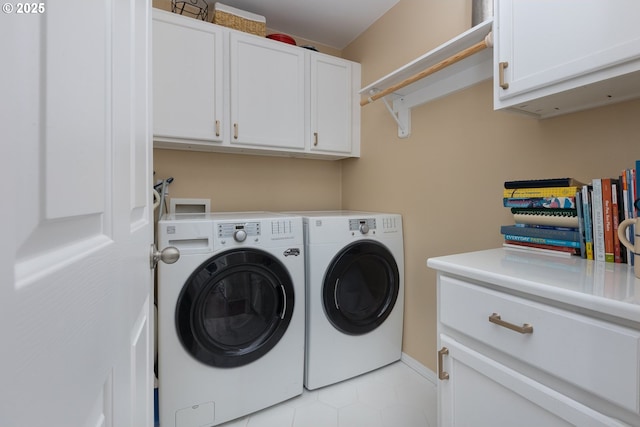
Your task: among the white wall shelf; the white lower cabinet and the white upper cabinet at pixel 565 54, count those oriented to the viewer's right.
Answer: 0

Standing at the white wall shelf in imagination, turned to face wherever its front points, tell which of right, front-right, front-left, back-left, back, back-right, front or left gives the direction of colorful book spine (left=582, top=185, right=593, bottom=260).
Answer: left

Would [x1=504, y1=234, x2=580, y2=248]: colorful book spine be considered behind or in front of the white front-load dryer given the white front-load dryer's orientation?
in front

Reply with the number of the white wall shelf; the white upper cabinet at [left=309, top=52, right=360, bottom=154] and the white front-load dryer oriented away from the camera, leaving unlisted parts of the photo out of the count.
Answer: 0

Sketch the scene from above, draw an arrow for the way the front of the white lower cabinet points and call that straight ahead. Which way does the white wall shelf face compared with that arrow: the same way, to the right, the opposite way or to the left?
the same way

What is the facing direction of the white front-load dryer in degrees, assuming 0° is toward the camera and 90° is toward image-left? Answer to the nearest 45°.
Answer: approximately 315°

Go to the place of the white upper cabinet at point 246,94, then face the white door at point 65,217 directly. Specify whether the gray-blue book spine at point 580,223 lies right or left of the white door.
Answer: left

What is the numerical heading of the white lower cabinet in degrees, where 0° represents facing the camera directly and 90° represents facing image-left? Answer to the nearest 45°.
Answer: approximately 45°

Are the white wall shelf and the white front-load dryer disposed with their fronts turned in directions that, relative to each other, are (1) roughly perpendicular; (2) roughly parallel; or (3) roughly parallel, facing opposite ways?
roughly perpendicular

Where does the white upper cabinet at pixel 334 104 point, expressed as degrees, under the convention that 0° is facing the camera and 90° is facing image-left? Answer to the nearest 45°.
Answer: approximately 315°

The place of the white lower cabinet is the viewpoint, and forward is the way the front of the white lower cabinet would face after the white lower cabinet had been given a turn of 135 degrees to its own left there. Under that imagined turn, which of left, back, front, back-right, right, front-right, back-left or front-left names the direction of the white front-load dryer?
back-left

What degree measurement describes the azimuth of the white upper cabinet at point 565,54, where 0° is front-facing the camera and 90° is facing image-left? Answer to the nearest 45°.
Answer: approximately 45°

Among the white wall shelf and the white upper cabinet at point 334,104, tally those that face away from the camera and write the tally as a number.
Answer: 0

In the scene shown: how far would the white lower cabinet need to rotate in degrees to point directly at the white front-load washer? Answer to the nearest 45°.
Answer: approximately 45° to its right
